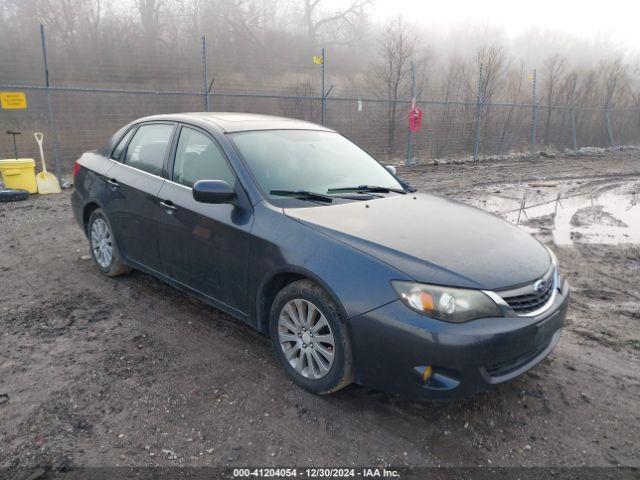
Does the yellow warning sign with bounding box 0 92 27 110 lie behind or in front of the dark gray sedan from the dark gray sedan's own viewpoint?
behind

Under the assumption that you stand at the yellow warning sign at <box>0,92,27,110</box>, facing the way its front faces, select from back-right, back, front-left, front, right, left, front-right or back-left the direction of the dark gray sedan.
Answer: front

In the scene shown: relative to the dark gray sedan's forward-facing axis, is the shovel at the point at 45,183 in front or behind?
behind

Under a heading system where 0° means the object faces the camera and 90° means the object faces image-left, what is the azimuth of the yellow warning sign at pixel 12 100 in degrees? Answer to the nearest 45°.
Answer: approximately 0°

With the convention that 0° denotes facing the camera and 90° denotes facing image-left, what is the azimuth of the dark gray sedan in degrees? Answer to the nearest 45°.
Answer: approximately 315°

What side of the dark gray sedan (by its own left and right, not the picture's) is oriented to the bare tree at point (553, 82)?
left

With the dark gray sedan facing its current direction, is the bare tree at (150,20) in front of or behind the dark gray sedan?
behind

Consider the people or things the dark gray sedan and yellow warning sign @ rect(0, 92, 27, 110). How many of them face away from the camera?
0

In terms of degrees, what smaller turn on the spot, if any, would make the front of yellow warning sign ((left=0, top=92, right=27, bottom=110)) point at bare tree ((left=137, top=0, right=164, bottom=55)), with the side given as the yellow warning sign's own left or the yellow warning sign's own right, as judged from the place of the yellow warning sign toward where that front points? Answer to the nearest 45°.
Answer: approximately 135° to the yellow warning sign's own left

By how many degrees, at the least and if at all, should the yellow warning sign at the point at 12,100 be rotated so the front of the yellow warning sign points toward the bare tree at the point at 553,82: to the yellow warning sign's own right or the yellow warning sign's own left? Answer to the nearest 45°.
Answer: approximately 90° to the yellow warning sign's own left
